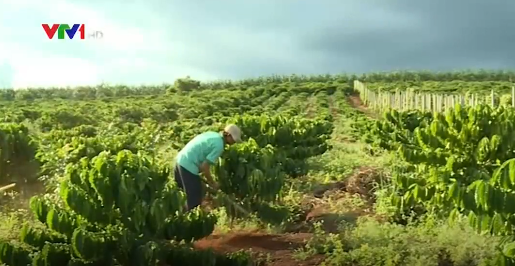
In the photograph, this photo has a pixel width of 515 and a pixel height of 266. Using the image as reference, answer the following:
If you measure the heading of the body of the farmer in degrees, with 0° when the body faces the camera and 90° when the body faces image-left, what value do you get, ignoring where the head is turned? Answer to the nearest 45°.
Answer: approximately 270°

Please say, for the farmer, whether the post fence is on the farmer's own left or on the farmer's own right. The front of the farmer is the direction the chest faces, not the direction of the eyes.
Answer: on the farmer's own left
